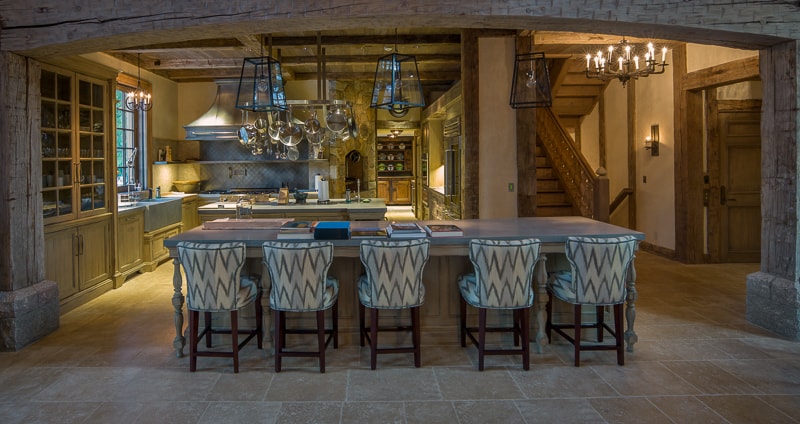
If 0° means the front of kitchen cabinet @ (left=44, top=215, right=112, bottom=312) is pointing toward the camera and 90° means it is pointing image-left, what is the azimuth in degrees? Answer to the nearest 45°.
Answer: approximately 315°

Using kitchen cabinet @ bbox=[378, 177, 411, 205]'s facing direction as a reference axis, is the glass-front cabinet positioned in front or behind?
in front

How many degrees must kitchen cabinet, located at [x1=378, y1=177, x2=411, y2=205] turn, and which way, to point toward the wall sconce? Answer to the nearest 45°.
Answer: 0° — it already faces it

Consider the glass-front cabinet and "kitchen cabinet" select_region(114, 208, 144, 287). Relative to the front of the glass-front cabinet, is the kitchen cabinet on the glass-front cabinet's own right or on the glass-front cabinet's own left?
on the glass-front cabinet's own left

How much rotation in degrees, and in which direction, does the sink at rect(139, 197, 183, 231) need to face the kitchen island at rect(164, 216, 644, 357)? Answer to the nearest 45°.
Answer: approximately 45° to its right

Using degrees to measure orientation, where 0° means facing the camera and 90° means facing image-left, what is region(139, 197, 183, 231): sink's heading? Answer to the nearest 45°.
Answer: approximately 315°

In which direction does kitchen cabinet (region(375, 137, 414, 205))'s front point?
toward the camera

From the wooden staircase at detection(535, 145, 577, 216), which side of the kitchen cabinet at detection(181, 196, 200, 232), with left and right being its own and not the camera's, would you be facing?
front

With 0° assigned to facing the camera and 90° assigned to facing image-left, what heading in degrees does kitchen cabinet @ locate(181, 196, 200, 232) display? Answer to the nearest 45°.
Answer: approximately 315°

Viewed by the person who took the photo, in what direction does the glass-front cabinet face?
facing the viewer and to the right of the viewer

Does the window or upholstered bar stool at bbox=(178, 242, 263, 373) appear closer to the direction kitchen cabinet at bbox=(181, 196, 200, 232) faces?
the upholstered bar stool

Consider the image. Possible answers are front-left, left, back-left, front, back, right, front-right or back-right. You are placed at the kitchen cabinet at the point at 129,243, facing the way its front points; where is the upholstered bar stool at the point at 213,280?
front-right
